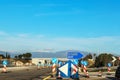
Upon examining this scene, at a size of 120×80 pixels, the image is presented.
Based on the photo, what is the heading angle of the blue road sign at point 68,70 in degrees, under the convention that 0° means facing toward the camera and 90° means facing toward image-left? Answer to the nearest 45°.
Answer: approximately 0°

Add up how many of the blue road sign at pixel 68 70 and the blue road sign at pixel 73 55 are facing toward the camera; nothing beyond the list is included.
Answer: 2

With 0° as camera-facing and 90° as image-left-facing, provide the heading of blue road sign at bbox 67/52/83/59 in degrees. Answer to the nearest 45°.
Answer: approximately 0°
